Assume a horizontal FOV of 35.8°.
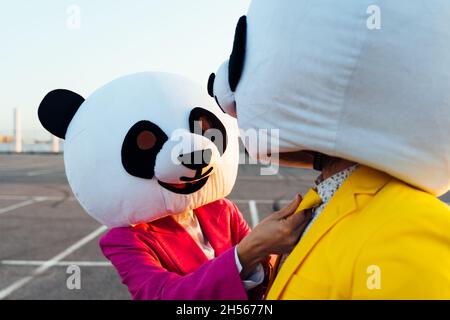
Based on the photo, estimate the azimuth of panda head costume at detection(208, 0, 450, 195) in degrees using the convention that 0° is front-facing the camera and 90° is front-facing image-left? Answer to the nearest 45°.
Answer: approximately 90°
